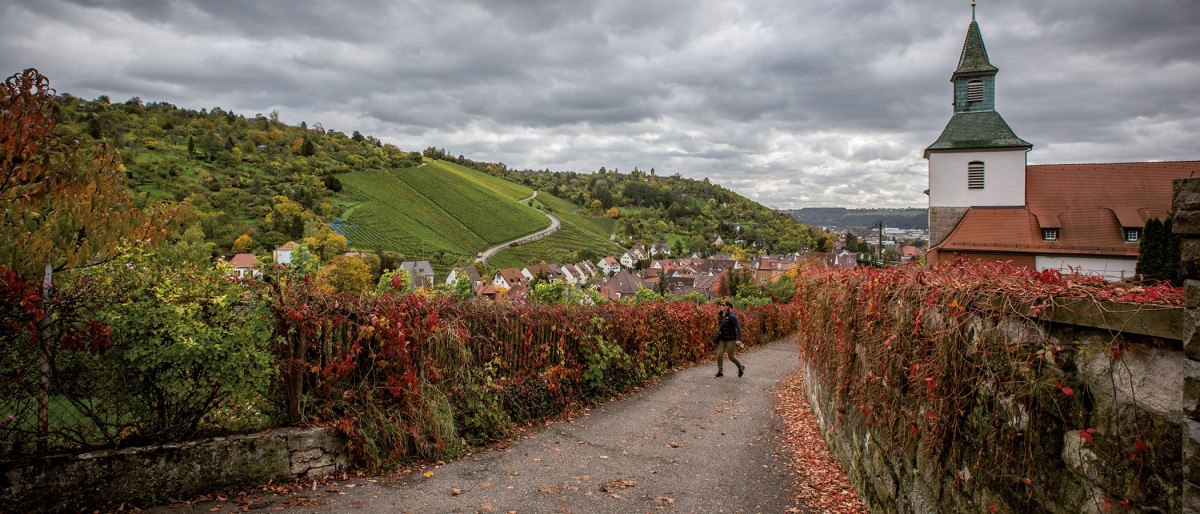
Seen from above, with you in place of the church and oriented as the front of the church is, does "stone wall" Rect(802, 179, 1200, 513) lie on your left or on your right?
on your left

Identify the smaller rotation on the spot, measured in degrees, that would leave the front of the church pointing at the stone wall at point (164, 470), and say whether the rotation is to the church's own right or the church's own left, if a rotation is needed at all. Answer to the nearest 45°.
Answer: approximately 90° to the church's own left

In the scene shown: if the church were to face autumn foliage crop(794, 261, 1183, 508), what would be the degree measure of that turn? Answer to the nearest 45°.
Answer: approximately 90° to its left

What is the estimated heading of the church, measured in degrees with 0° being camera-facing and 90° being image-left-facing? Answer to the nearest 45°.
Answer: approximately 90°

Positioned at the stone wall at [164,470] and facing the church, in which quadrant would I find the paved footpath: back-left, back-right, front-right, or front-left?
front-right

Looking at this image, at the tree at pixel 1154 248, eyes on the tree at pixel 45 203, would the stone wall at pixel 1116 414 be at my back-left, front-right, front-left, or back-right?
front-left
